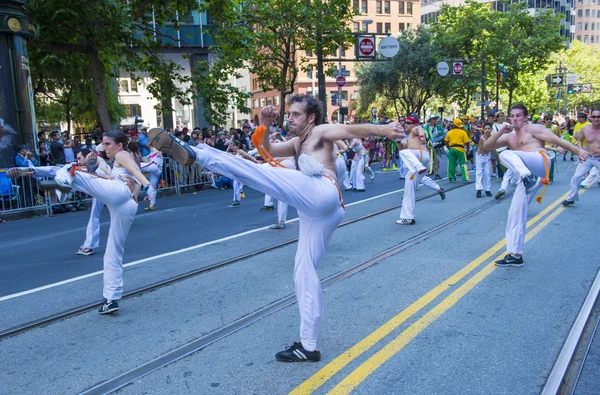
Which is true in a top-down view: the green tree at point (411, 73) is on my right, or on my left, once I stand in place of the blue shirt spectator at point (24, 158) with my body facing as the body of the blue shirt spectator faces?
on my left

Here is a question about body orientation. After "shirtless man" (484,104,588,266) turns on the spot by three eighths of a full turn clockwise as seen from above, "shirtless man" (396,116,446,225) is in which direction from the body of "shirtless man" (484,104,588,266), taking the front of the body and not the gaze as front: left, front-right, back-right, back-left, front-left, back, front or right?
front-left

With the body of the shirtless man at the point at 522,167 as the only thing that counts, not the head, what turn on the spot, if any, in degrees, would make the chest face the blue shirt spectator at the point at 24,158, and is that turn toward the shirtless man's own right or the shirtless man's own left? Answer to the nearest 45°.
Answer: approximately 45° to the shirtless man's own right

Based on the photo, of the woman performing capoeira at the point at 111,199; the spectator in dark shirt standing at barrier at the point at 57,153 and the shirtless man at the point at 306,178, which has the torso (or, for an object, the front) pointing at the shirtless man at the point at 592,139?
the spectator in dark shirt standing at barrier

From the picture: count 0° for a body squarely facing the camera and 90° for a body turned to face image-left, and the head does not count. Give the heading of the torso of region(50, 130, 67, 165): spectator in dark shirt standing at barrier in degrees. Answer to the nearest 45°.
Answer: approximately 315°

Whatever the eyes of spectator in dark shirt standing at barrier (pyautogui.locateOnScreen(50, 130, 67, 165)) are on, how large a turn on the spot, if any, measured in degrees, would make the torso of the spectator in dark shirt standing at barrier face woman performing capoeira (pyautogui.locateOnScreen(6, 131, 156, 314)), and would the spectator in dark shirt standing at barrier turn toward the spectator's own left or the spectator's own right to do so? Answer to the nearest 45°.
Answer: approximately 45° to the spectator's own right
